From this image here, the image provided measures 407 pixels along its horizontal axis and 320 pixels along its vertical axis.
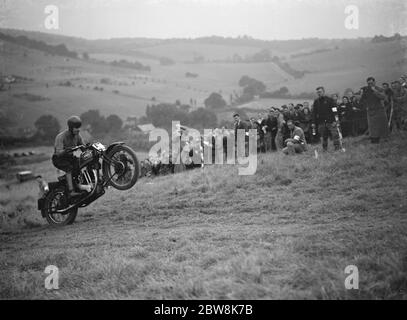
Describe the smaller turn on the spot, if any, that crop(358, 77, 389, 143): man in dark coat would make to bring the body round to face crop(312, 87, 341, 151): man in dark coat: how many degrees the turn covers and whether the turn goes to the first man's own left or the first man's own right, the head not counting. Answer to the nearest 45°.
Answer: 0° — they already face them

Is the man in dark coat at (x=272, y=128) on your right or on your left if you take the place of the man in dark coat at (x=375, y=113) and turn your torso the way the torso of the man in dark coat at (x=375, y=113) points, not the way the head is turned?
on your right

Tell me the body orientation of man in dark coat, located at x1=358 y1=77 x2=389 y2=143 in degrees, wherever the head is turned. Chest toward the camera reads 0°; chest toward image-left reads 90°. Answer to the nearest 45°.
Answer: approximately 45°

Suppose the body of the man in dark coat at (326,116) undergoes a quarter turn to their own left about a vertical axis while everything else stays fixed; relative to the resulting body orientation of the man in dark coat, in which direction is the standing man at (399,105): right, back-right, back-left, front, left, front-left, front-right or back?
left

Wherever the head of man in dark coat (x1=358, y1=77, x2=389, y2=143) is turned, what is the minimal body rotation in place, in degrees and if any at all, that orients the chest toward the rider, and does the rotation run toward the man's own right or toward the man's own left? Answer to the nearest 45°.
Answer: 0° — they already face them

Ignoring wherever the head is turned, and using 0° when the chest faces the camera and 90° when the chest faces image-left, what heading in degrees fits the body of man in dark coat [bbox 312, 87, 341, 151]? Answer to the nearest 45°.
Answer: approximately 45°

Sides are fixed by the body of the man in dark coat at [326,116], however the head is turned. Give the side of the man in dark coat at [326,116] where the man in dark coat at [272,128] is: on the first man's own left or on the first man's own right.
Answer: on the first man's own right
